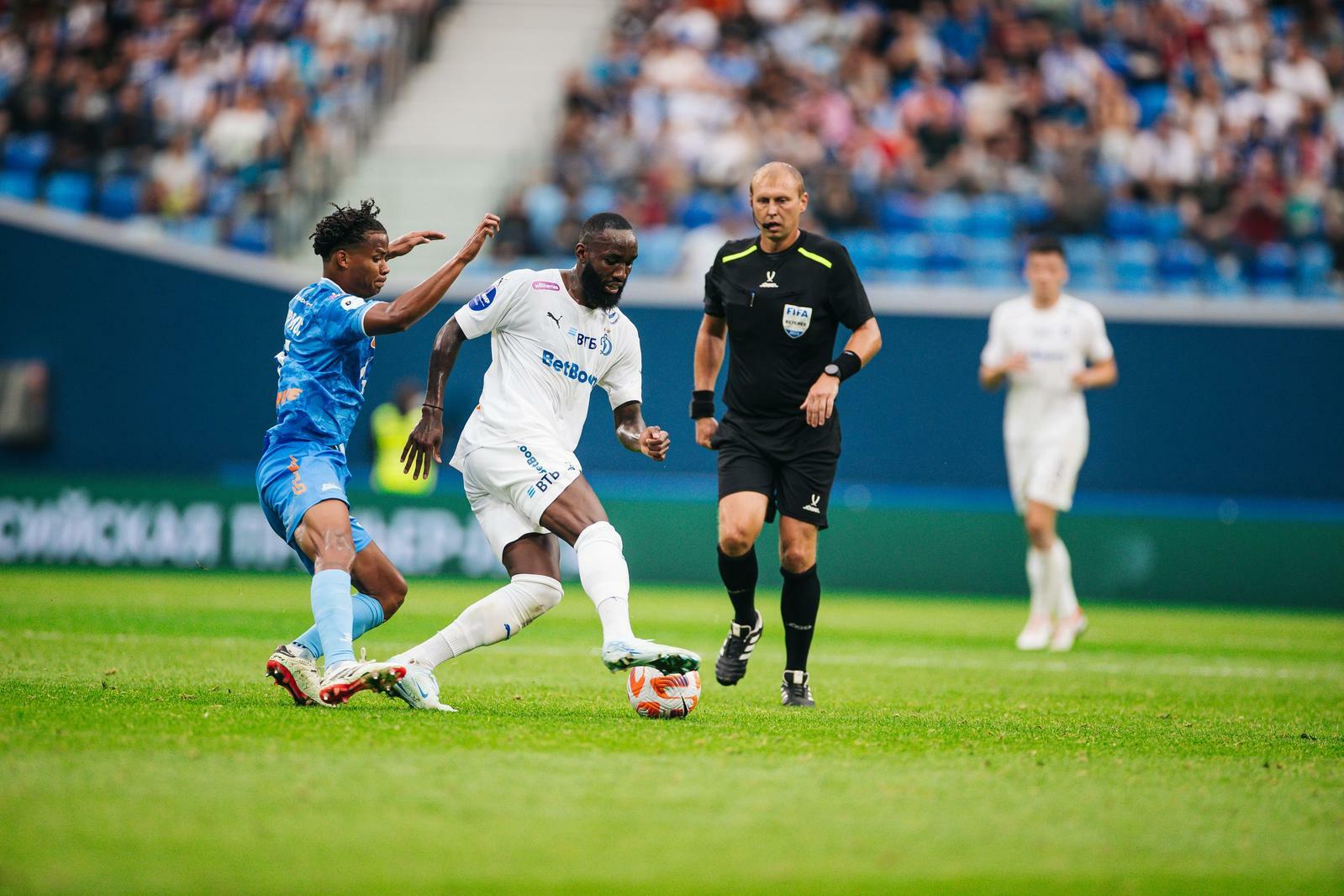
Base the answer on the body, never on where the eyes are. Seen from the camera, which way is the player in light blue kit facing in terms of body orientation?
to the viewer's right

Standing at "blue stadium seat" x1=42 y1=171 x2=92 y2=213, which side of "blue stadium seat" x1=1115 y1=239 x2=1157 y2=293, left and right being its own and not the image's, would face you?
right

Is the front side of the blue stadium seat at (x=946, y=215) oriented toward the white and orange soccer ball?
yes

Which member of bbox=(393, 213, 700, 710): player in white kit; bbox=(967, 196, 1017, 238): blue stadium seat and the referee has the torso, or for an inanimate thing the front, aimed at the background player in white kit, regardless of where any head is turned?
the blue stadium seat

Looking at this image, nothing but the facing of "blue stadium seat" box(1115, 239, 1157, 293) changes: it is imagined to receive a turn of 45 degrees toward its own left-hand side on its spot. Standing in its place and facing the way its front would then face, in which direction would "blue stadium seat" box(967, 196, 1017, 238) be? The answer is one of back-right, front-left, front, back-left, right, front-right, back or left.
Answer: back-right

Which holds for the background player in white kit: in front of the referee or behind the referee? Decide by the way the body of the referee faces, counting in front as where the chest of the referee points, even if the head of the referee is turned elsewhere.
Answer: behind
